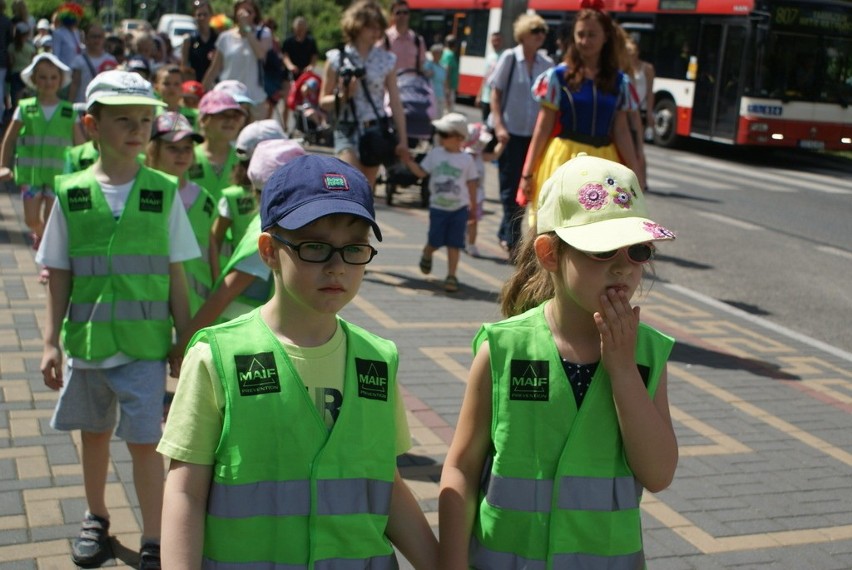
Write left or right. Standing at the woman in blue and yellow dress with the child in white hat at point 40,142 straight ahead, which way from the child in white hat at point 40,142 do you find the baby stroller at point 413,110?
right

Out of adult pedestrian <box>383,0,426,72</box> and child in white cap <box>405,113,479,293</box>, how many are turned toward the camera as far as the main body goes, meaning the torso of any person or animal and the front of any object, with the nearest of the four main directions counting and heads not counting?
2

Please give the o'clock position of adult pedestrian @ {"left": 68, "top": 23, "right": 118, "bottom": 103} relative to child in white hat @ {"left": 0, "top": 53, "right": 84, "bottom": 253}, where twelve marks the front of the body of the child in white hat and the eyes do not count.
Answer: The adult pedestrian is roughly at 6 o'clock from the child in white hat.

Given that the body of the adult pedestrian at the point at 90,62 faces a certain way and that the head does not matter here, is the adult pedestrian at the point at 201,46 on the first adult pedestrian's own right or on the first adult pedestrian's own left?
on the first adult pedestrian's own left

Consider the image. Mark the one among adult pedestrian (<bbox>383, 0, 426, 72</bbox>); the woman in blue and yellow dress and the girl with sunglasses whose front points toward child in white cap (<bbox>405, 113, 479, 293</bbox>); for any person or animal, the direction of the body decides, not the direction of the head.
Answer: the adult pedestrian

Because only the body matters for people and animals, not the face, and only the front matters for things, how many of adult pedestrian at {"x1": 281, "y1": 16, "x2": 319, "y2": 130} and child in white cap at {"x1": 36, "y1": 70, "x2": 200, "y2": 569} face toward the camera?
2

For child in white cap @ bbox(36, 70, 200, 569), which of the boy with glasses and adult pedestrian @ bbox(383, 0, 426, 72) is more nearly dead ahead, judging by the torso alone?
the boy with glasses
